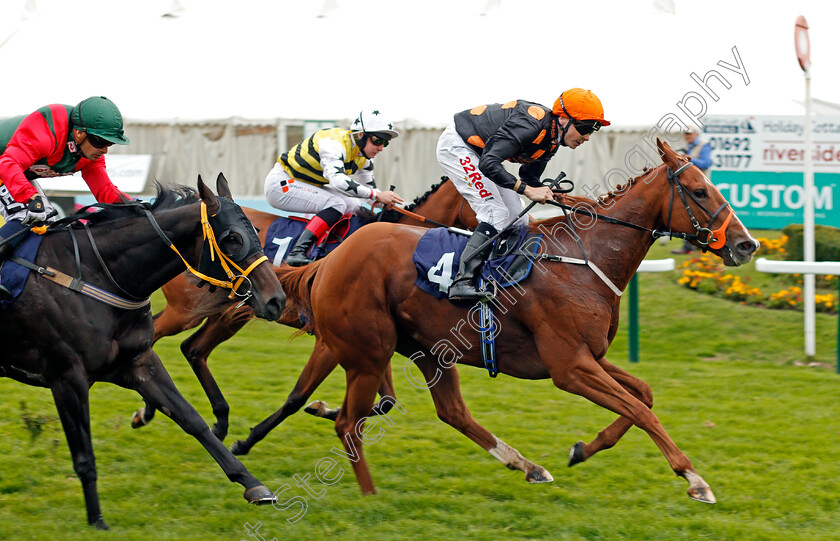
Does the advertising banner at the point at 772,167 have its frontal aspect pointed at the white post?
yes

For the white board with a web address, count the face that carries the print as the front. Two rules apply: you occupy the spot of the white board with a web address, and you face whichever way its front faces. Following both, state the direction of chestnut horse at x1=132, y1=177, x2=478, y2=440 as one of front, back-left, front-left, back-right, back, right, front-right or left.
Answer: front

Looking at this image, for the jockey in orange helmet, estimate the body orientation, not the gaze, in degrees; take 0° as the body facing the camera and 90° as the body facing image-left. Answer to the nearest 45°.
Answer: approximately 270°

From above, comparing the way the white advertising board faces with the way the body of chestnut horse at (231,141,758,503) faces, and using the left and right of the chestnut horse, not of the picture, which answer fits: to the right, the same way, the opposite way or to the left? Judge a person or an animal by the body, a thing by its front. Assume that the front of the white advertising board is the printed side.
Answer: to the right

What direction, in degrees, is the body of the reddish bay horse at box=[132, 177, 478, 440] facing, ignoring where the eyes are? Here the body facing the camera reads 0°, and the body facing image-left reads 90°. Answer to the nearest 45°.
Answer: approximately 270°

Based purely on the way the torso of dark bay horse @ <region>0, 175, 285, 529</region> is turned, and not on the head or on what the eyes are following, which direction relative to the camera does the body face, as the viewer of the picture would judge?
to the viewer's right

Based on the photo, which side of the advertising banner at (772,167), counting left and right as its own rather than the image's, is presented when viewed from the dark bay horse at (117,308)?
front

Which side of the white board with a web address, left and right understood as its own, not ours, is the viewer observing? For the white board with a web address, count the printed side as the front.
front

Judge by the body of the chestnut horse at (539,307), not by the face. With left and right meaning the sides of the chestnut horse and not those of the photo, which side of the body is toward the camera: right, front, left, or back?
right

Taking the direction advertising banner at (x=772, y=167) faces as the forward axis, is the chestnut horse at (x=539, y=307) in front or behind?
in front

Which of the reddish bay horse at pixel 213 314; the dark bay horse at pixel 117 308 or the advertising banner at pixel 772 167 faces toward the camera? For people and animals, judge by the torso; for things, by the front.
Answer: the advertising banner

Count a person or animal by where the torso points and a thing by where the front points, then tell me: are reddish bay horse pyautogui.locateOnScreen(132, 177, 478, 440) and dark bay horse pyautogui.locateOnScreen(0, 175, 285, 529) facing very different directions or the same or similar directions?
same or similar directions

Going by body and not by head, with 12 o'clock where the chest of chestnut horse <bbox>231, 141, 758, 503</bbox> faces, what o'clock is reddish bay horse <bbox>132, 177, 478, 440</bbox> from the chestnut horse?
The reddish bay horse is roughly at 7 o'clock from the chestnut horse.

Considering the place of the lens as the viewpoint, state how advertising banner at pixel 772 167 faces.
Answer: facing the viewer

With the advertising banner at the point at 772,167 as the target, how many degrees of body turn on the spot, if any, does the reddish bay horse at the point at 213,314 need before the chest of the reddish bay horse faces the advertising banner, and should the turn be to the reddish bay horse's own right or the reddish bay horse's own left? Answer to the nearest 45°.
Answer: approximately 45° to the reddish bay horse's own left

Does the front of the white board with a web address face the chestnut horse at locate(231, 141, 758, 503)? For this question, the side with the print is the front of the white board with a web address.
yes
